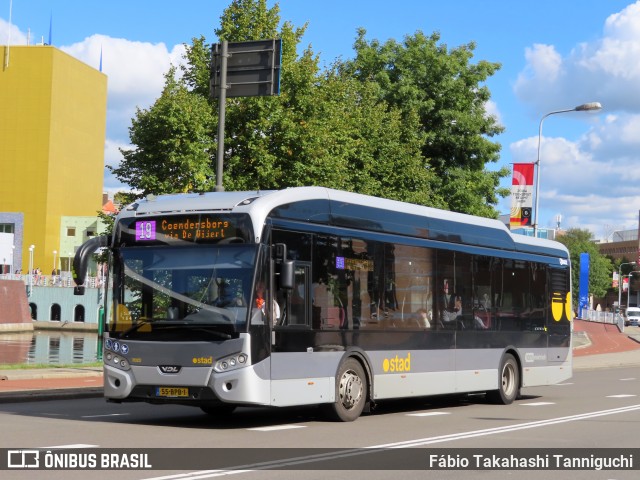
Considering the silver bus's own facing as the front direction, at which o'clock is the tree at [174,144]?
The tree is roughly at 4 o'clock from the silver bus.

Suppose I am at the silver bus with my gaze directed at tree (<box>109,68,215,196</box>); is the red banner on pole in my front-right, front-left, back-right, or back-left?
front-right

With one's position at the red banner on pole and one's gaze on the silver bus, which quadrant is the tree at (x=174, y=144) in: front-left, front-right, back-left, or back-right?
front-right

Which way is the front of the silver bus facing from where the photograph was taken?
facing the viewer and to the left of the viewer

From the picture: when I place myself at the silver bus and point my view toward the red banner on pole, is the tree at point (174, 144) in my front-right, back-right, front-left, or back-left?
front-left

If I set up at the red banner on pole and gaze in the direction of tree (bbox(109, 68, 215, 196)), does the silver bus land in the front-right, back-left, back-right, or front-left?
front-left

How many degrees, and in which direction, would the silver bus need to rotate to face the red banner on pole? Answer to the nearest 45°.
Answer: approximately 135° to its right
